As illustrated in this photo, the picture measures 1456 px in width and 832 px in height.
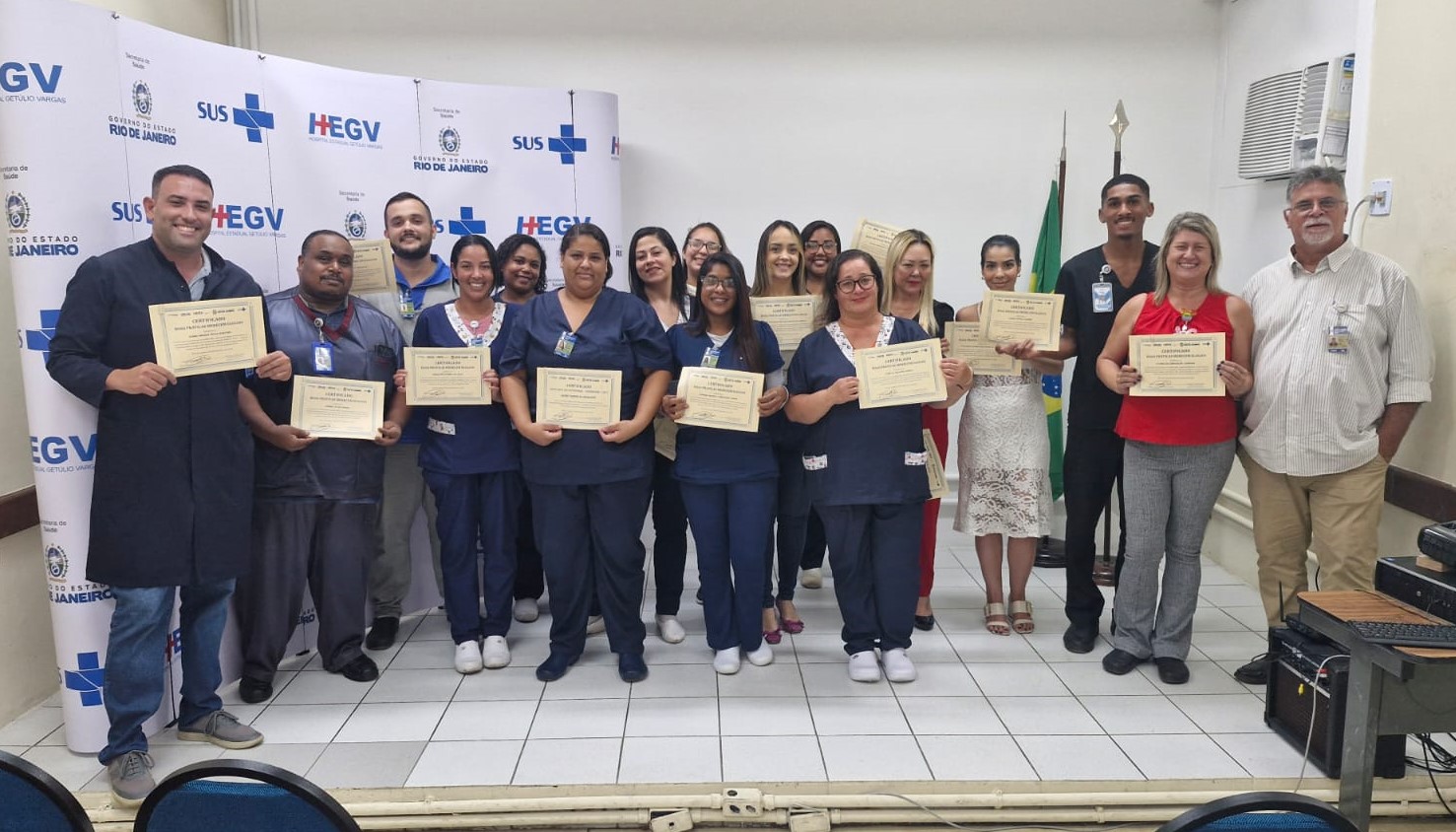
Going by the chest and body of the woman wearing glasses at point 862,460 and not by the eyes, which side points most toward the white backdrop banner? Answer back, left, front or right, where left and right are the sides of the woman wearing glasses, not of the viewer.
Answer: right

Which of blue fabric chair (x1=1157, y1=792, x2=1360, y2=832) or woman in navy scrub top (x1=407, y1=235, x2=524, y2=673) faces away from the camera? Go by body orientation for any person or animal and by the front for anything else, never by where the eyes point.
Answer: the blue fabric chair

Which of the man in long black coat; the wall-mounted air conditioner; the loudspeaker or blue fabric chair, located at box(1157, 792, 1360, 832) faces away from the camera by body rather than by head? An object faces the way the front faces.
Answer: the blue fabric chair

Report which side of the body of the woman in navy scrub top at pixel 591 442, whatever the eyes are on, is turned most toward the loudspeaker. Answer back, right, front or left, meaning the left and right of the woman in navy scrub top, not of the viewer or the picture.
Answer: left

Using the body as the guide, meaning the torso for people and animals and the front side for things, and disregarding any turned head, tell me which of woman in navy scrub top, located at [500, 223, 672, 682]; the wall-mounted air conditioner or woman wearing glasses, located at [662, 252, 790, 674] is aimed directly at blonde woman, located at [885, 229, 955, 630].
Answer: the wall-mounted air conditioner

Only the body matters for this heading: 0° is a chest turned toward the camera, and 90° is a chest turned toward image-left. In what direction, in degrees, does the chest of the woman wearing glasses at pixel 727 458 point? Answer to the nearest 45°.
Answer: approximately 0°

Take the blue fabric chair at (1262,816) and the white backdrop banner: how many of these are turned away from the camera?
1

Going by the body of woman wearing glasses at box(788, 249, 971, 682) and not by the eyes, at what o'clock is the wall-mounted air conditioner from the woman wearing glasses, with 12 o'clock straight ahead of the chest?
The wall-mounted air conditioner is roughly at 8 o'clock from the woman wearing glasses.

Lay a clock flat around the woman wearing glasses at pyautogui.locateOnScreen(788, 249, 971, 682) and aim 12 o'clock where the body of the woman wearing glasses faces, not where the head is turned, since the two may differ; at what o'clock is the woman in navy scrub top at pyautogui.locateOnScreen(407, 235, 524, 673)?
The woman in navy scrub top is roughly at 3 o'clock from the woman wearing glasses.

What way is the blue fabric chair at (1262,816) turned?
away from the camera

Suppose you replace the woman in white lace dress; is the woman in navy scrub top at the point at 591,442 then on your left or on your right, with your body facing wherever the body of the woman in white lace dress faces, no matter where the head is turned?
on your right

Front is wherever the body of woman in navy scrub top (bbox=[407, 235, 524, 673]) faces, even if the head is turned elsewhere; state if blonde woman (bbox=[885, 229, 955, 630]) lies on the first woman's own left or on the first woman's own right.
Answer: on the first woman's own left
